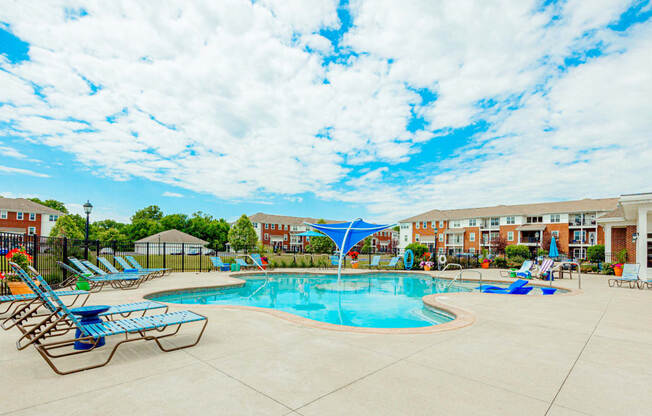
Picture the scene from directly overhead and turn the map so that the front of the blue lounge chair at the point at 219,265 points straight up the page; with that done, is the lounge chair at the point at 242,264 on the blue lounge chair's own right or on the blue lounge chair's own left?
on the blue lounge chair's own left

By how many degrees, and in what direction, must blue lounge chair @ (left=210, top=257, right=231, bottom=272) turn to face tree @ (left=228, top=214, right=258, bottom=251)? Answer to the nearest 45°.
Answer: approximately 135° to its left

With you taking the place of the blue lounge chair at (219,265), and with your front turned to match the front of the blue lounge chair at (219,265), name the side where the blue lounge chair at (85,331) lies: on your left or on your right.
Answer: on your right

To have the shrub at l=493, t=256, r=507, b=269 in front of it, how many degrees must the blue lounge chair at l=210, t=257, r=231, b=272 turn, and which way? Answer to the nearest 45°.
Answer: approximately 45° to its left

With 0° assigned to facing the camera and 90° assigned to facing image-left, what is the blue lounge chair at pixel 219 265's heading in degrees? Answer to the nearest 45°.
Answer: approximately 315°

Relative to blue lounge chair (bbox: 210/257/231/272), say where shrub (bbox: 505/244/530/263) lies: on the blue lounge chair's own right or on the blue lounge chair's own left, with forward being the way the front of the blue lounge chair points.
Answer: on the blue lounge chair's own left
